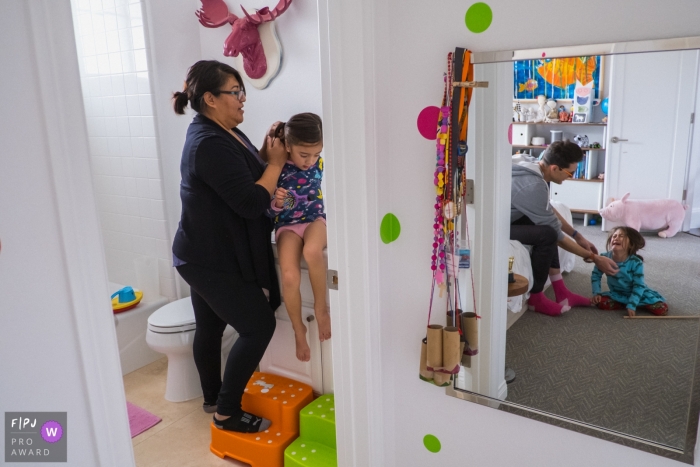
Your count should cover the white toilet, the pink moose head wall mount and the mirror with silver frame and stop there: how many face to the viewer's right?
0

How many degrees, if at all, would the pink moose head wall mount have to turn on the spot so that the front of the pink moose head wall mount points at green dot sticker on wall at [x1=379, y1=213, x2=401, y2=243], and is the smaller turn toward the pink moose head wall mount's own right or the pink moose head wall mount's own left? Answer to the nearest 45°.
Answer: approximately 45° to the pink moose head wall mount's own left

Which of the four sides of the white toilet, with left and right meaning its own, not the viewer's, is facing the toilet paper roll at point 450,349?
left

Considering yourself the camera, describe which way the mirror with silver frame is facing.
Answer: facing the viewer and to the left of the viewer

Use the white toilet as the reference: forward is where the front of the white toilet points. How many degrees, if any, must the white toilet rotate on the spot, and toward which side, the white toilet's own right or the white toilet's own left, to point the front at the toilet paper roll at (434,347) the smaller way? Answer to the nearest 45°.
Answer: approximately 90° to the white toilet's own left

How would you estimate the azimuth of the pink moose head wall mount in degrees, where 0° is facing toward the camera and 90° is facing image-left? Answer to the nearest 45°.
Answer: approximately 45°

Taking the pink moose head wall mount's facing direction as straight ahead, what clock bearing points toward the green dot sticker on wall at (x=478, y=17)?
The green dot sticker on wall is roughly at 10 o'clock from the pink moose head wall mount.
